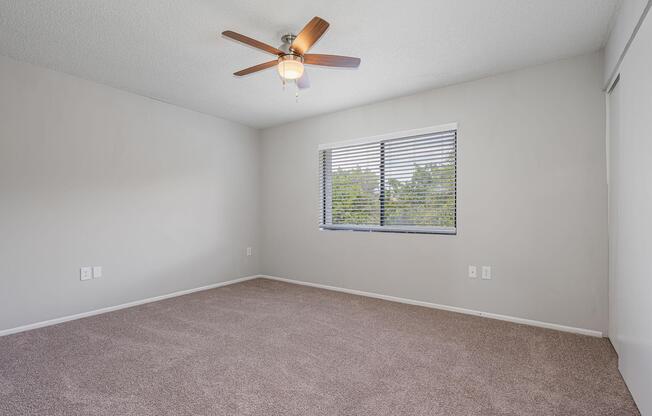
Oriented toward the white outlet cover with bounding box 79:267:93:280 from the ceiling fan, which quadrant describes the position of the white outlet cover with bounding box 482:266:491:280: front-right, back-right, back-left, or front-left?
back-right

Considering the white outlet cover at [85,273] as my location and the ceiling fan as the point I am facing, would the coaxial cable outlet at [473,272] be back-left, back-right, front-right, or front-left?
front-left

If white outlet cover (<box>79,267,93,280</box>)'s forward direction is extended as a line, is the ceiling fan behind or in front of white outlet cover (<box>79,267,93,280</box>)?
in front

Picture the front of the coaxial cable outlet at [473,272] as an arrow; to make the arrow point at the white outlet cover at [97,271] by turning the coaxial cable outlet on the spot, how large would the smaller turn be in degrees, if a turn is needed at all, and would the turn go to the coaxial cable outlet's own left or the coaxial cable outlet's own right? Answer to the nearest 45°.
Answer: approximately 45° to the coaxial cable outlet's own right

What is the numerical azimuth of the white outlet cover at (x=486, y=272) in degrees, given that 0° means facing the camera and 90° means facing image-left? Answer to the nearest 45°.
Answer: approximately 0°

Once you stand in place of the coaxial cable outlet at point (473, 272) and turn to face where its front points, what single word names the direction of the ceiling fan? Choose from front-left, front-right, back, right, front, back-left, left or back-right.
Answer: front-right

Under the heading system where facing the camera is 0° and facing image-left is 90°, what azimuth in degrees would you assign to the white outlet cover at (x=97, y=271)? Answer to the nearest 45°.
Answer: approximately 0°

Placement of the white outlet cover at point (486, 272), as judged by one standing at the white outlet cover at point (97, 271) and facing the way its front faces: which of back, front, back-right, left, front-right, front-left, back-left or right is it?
front-left

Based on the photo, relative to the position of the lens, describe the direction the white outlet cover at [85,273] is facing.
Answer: facing the viewer

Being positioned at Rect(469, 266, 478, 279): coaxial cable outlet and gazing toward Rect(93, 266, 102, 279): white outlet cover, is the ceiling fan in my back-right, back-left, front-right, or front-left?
front-left

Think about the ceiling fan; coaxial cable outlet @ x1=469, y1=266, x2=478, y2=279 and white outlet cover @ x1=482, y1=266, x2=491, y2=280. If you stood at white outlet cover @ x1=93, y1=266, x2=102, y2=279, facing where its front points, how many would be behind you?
0

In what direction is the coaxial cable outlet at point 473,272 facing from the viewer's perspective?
toward the camera
